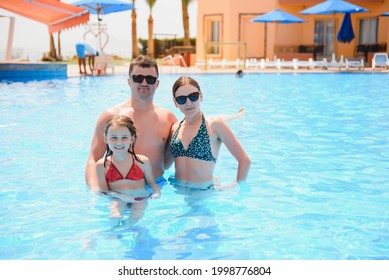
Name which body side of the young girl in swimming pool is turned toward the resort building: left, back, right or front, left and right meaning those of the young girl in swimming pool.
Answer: back

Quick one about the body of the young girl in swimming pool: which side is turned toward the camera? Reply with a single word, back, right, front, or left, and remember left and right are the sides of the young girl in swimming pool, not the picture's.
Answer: front

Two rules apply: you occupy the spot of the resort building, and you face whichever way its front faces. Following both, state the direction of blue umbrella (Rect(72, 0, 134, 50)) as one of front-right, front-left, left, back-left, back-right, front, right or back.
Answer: front-right

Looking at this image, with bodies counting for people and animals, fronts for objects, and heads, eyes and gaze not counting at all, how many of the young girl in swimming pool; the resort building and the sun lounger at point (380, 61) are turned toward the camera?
3

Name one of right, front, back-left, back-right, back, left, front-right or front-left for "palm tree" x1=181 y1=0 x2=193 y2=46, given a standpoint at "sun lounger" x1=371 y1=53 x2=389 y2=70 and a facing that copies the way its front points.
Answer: back-right

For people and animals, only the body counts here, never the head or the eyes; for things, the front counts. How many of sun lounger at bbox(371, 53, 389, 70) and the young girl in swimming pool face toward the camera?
2

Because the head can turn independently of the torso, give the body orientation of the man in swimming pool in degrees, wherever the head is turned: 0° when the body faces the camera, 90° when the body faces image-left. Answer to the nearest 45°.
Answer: approximately 0°

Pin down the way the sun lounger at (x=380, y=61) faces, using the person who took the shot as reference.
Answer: facing the viewer

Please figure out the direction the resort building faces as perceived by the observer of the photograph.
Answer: facing the viewer

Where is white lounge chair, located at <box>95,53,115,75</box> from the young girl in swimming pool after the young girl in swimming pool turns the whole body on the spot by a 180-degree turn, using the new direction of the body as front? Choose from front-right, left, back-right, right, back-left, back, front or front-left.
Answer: front
